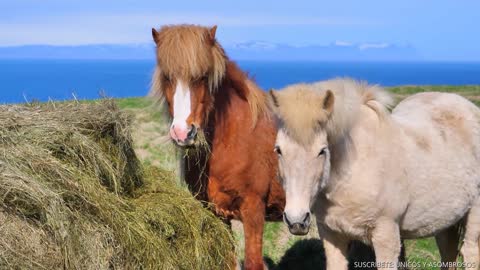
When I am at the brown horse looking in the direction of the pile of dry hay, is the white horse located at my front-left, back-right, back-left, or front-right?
back-left

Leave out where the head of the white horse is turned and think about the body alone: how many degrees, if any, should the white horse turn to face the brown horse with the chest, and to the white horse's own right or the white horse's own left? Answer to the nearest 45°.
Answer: approximately 45° to the white horse's own right

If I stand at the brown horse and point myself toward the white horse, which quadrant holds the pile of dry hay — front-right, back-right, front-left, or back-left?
back-right

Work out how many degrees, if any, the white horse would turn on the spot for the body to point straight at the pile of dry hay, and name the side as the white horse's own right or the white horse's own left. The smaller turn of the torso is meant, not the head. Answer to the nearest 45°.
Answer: approximately 45° to the white horse's own right

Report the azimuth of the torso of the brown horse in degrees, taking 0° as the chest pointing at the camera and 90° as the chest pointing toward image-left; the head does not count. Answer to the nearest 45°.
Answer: approximately 45°

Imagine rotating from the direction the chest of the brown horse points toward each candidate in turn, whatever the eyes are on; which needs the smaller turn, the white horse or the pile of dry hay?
the pile of dry hay

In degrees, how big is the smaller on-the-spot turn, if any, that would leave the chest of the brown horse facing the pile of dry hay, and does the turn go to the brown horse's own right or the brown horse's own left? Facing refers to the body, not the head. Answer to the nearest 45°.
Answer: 0° — it already faces it

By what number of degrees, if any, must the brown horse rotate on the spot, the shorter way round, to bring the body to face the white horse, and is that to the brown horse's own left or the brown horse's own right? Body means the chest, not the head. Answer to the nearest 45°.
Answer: approximately 90° to the brown horse's own left
